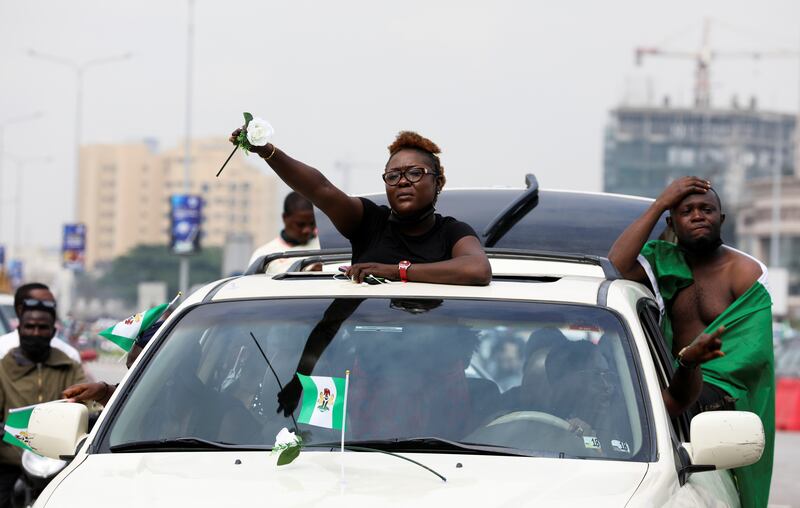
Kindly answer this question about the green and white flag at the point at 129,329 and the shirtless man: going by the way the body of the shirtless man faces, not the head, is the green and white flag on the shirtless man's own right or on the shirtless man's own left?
on the shirtless man's own right

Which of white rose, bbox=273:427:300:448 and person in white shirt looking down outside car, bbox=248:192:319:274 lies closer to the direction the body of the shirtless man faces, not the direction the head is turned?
the white rose

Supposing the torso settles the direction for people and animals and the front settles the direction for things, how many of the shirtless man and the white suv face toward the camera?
2

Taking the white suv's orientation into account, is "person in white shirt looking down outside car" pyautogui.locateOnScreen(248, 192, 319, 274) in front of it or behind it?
behind

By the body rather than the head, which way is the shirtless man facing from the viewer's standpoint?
toward the camera

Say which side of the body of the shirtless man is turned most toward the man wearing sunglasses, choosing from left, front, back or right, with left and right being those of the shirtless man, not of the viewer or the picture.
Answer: right

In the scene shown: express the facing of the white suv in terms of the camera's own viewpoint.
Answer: facing the viewer
